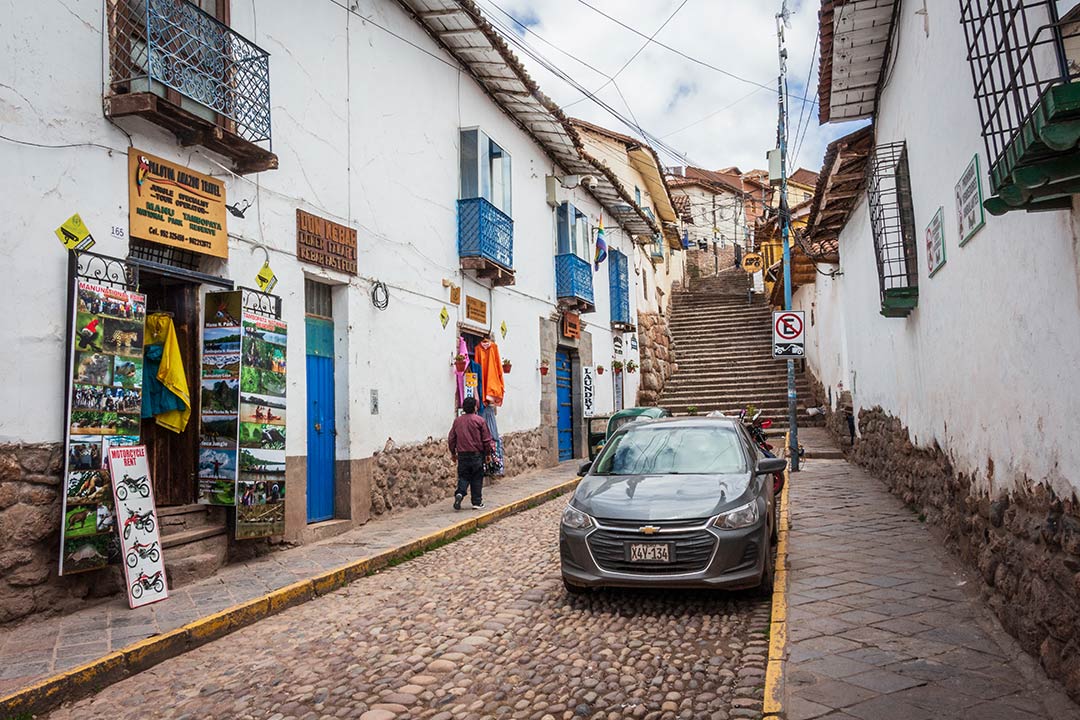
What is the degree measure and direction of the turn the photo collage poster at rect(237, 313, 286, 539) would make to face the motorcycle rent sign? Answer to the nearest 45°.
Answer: approximately 90° to its right

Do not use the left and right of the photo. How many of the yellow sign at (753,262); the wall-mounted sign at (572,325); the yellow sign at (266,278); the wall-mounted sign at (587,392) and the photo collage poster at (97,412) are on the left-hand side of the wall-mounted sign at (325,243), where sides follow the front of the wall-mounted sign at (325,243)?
3

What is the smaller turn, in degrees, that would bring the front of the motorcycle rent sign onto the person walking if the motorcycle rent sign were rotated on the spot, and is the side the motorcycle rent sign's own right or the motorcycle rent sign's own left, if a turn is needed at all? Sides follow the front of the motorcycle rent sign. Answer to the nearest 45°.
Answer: approximately 90° to the motorcycle rent sign's own left

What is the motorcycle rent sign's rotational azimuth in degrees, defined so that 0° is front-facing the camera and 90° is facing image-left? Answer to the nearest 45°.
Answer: approximately 315°

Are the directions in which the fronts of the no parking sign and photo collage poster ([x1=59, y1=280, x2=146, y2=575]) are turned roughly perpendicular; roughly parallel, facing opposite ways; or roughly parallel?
roughly perpendicular

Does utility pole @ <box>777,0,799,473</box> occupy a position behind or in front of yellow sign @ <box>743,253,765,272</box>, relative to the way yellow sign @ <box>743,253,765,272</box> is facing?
in front

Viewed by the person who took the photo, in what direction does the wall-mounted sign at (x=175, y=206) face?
facing the viewer and to the right of the viewer

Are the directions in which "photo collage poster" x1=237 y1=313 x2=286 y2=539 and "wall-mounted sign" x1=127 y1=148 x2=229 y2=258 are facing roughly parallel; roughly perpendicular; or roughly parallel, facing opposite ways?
roughly parallel

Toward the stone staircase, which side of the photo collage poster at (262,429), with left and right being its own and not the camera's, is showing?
left

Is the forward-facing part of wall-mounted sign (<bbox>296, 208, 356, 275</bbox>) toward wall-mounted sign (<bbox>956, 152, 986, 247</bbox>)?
yes

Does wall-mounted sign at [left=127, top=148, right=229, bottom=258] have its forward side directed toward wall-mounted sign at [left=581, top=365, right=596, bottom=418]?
no

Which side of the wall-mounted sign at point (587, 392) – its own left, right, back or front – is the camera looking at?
front

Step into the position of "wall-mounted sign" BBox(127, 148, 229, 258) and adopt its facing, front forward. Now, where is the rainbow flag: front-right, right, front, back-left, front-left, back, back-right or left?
left

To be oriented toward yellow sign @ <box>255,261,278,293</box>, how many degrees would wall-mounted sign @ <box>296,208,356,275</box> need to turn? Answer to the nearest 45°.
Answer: approximately 90° to its right

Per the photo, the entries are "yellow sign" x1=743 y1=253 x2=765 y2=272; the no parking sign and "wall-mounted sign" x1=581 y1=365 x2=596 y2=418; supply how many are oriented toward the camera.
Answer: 3

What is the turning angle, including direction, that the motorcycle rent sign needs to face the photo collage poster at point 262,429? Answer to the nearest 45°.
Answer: approximately 90° to its left

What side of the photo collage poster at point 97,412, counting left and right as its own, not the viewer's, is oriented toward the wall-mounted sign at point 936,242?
front
